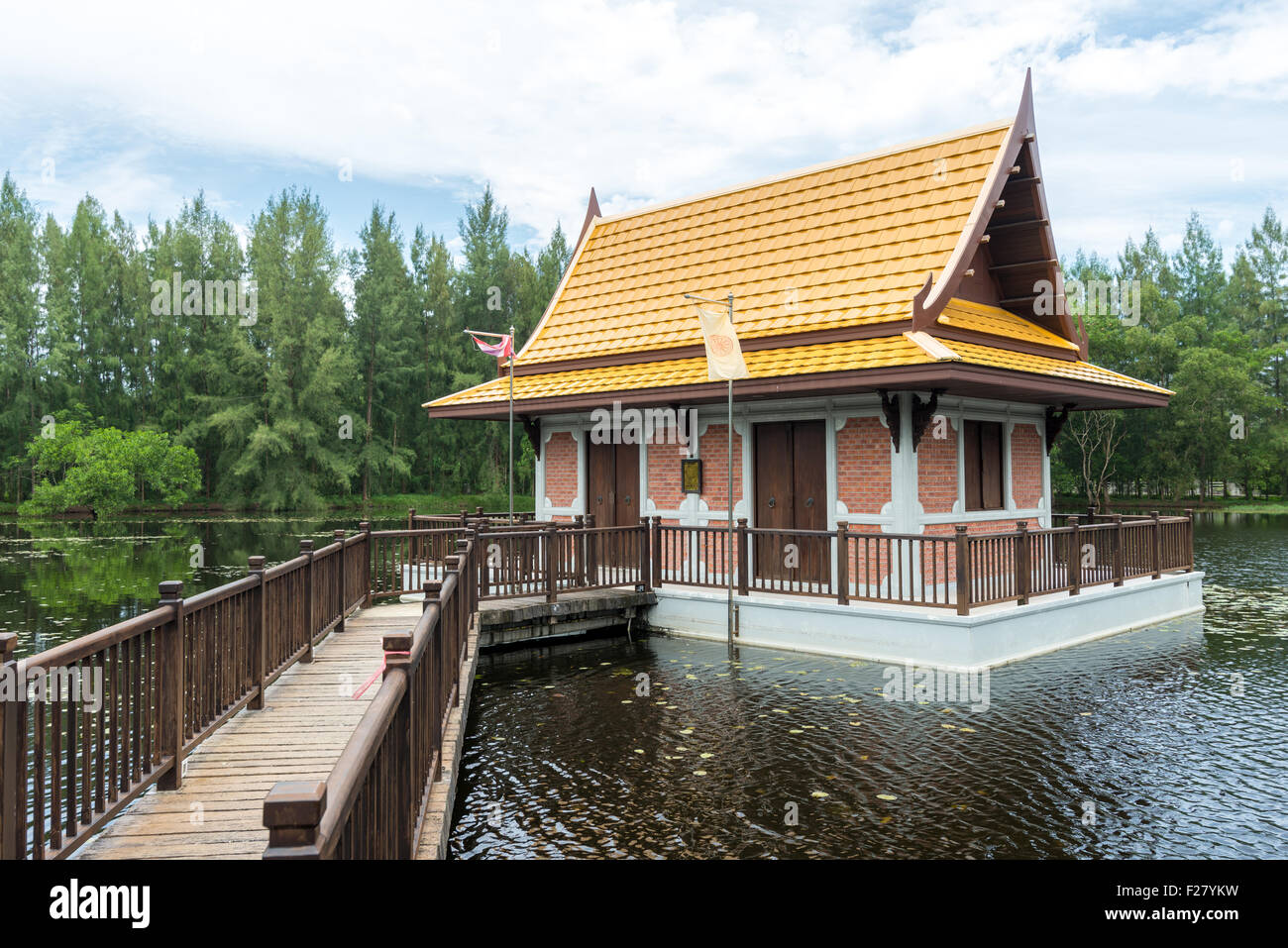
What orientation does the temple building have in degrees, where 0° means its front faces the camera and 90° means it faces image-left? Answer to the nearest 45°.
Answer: approximately 45°
